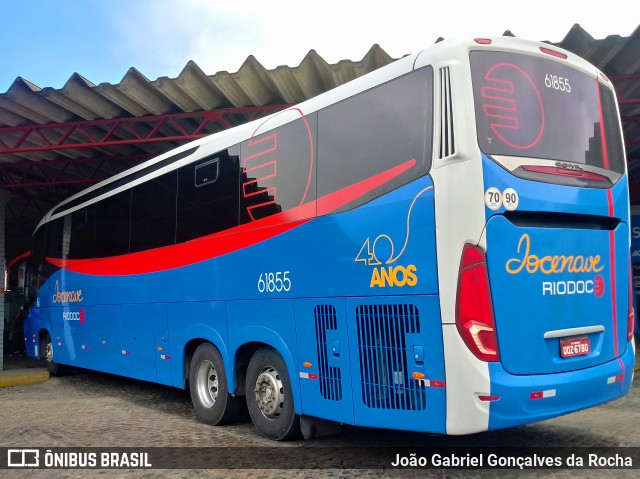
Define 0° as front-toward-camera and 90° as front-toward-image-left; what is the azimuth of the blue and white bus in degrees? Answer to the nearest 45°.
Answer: approximately 135°
